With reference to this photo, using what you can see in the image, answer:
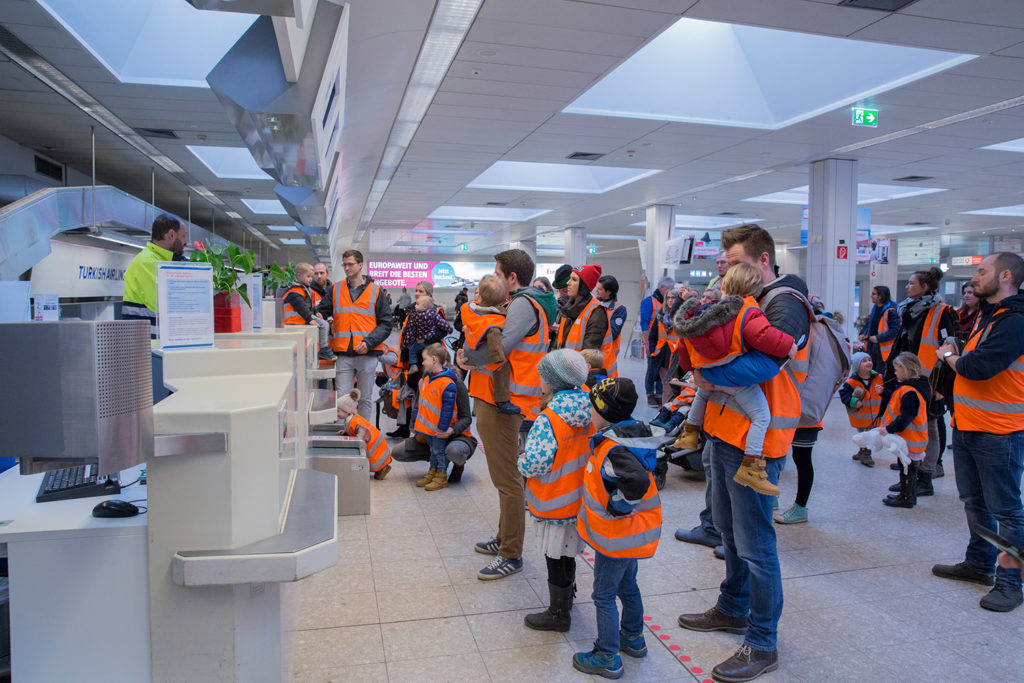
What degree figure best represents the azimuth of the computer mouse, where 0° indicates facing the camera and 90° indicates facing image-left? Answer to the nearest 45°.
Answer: approximately 270°

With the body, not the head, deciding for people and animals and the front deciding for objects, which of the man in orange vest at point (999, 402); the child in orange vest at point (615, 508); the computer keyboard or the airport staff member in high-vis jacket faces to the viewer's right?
the airport staff member in high-vis jacket

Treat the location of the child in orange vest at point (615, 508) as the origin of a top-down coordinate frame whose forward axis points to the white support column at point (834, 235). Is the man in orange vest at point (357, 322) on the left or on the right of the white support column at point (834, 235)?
left

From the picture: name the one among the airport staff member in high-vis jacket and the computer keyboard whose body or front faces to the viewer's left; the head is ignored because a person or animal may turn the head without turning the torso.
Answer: the computer keyboard

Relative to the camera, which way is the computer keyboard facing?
to the viewer's left

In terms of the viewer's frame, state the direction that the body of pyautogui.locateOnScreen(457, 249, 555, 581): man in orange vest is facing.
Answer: to the viewer's left

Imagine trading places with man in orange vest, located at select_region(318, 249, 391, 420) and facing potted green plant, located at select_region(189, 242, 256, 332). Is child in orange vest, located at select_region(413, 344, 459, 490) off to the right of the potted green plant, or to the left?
left

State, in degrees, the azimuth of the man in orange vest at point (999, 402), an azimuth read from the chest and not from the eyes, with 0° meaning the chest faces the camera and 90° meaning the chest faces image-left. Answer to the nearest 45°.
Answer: approximately 90°
